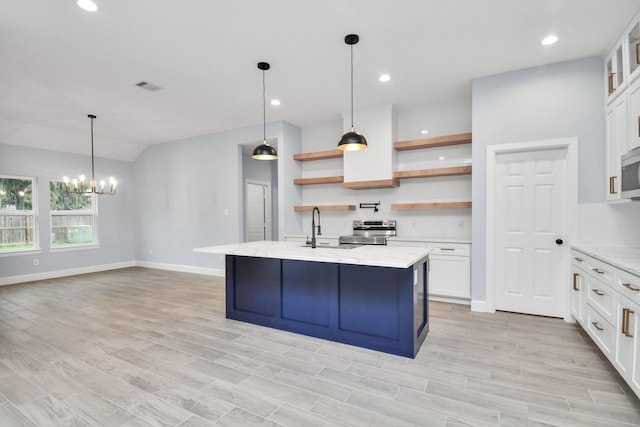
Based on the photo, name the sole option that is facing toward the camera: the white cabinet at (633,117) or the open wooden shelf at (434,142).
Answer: the open wooden shelf

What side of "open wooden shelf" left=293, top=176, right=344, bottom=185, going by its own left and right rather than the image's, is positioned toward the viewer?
front

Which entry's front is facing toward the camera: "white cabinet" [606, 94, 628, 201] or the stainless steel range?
the stainless steel range

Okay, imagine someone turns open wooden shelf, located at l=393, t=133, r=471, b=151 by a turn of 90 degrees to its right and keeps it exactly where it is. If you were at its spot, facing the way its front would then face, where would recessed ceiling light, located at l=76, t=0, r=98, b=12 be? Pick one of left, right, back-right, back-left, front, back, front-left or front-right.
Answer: front-left

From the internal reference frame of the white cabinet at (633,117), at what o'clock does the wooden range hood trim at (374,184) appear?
The wooden range hood trim is roughly at 12 o'clock from the white cabinet.

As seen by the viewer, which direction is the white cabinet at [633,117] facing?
to the viewer's left

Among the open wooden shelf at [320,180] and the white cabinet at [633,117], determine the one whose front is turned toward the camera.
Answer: the open wooden shelf

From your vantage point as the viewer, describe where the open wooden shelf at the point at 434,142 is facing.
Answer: facing the viewer

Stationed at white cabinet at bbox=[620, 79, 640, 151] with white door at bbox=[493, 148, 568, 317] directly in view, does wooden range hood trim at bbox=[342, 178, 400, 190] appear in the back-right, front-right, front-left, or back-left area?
front-left

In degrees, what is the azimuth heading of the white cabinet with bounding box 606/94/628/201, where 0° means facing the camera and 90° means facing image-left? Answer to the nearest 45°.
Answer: approximately 90°

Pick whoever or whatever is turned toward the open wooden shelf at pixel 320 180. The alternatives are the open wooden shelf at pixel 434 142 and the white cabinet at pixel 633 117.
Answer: the white cabinet

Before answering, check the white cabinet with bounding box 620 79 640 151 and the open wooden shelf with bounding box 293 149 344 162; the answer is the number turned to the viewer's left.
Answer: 1

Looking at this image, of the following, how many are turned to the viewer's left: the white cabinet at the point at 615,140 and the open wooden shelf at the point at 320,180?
1

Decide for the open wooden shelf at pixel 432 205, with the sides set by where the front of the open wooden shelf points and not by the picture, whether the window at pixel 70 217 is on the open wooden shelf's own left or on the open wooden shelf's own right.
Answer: on the open wooden shelf's own right

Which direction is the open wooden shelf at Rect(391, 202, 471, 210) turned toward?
toward the camera

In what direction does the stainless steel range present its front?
toward the camera

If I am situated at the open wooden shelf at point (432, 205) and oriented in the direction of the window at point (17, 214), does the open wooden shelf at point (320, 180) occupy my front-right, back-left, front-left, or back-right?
front-right

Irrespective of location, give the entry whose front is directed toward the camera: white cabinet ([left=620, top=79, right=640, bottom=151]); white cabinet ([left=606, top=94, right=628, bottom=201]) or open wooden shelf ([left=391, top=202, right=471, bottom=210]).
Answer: the open wooden shelf

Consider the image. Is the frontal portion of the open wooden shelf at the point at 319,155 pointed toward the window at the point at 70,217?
no
